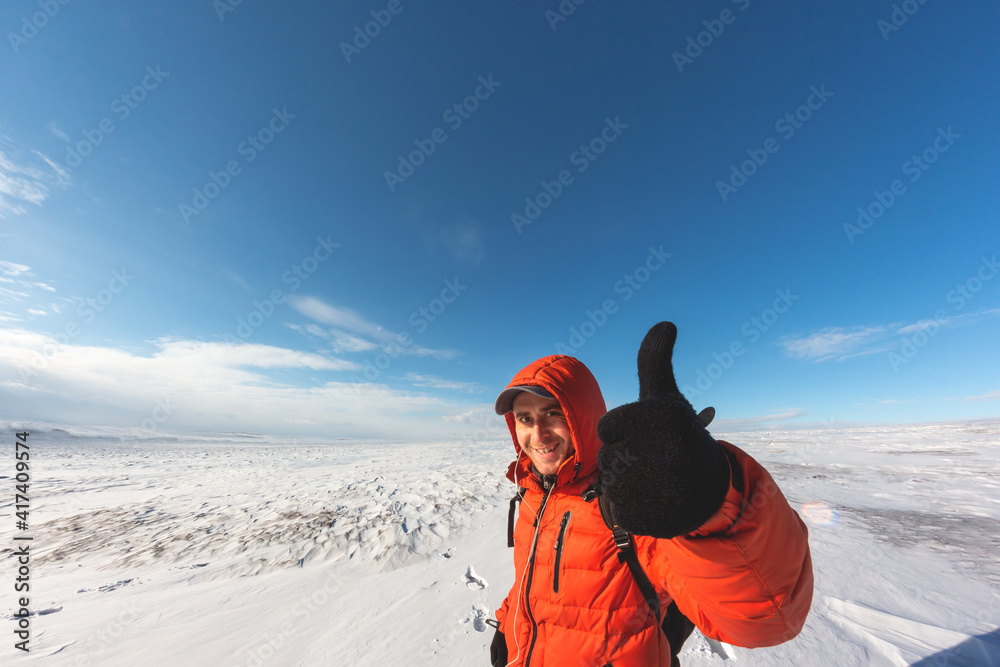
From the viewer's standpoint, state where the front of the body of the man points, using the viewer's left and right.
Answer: facing the viewer and to the left of the viewer
